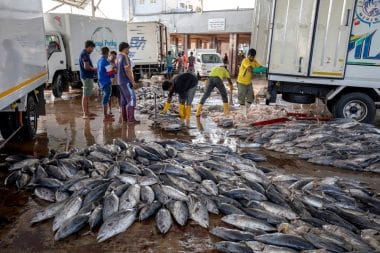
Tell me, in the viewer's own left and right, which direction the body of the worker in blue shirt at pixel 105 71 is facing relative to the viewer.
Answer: facing to the right of the viewer

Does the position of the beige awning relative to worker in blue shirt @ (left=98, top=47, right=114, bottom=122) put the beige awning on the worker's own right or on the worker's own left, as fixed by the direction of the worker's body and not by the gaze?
on the worker's own left

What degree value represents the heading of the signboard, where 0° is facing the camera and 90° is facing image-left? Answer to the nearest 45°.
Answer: approximately 0°

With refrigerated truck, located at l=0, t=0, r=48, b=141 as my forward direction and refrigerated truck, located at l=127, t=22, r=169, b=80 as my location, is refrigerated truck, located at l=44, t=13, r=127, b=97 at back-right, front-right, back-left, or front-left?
front-right

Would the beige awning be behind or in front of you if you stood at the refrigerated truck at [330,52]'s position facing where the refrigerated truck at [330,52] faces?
behind

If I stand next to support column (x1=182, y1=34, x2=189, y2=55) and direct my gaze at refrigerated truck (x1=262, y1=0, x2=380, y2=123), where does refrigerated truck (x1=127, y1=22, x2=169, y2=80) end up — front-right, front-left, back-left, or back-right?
front-right

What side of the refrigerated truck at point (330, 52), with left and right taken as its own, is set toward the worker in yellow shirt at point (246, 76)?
back

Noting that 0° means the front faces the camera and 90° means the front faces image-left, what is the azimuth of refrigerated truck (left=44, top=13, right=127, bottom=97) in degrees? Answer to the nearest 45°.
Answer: approximately 45°

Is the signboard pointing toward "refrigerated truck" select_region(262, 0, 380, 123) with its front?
yes

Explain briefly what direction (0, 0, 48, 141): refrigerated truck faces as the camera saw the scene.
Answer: facing the viewer and to the left of the viewer

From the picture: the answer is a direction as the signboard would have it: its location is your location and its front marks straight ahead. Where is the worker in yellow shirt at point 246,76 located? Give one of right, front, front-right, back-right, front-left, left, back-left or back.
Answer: front

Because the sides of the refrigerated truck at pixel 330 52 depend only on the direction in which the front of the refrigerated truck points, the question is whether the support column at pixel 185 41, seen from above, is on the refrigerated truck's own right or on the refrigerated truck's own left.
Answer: on the refrigerated truck's own left

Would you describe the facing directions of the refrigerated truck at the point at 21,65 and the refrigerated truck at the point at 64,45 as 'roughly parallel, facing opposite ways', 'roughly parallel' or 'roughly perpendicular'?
roughly parallel

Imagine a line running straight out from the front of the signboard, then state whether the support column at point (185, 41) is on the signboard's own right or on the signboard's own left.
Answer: on the signboard's own right

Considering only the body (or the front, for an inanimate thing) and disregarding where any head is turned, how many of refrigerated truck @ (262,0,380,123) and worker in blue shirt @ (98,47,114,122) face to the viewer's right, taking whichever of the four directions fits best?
2
